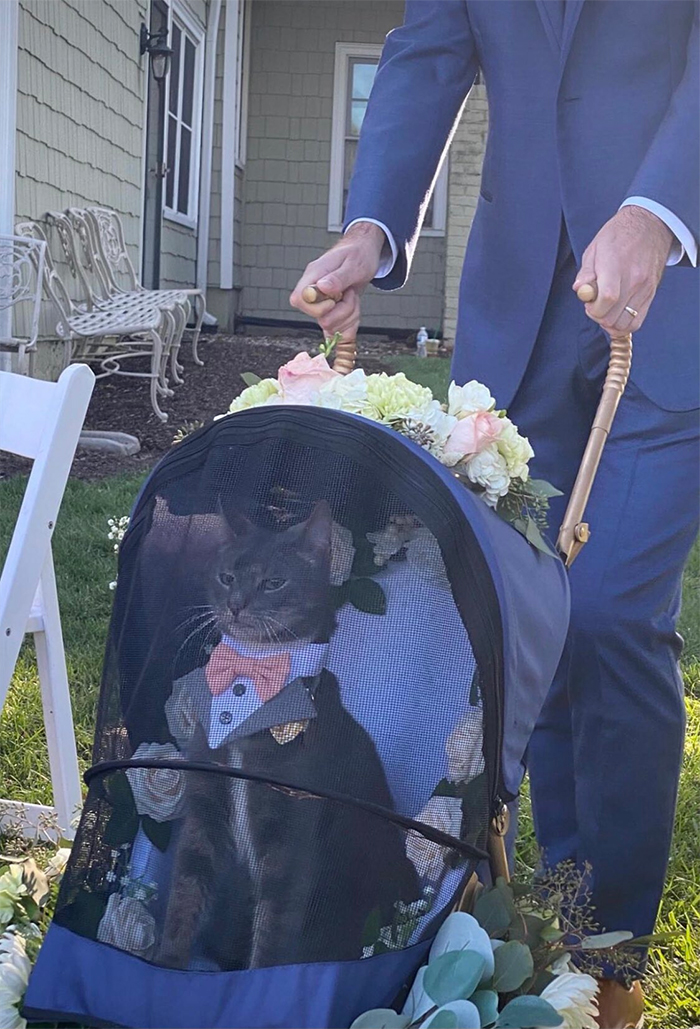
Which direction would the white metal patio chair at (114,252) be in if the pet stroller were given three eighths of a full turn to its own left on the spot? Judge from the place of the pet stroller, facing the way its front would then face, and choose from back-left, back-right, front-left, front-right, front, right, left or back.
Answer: left

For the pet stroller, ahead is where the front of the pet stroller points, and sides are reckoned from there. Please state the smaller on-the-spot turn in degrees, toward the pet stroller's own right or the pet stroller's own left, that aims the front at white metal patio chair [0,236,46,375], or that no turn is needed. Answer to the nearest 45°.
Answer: approximately 135° to the pet stroller's own right

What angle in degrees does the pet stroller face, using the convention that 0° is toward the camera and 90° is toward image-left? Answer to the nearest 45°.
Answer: approximately 45°

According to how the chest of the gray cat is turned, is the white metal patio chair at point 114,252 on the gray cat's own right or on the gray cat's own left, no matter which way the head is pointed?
on the gray cat's own right

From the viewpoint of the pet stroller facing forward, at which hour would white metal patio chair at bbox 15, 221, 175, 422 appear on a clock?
The white metal patio chair is roughly at 4 o'clock from the pet stroller.
